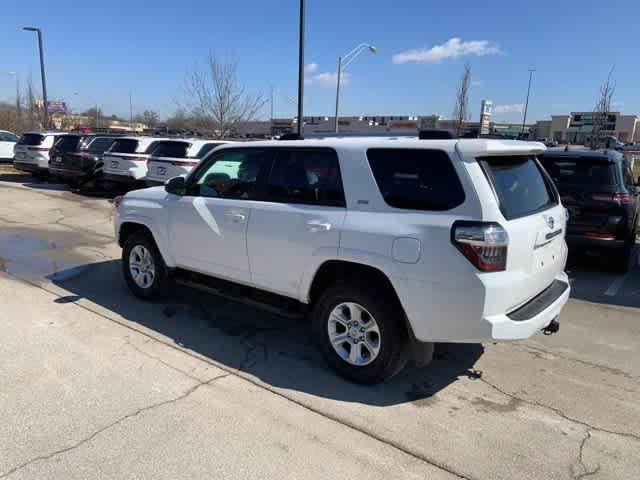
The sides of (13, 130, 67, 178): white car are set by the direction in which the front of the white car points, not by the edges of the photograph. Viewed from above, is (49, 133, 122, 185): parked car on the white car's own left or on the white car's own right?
on the white car's own right

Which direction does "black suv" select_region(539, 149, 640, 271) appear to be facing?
away from the camera

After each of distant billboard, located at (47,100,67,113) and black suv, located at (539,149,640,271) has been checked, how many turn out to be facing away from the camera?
1

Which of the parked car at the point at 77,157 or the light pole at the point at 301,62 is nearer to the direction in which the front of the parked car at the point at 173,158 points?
the light pole

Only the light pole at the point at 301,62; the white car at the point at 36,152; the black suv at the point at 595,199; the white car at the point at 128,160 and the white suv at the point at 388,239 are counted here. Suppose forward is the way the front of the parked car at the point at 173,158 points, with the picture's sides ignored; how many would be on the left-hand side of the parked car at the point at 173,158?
2

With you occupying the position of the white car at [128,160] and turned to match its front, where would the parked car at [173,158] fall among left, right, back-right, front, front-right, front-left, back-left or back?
right

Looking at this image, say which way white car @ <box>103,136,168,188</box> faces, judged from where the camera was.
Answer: facing away from the viewer and to the right of the viewer

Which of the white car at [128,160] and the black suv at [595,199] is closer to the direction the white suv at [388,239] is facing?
the white car

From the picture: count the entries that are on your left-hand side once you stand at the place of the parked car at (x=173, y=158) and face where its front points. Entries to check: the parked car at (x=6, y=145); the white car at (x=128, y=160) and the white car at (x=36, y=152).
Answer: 3

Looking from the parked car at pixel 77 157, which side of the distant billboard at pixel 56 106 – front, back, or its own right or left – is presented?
front

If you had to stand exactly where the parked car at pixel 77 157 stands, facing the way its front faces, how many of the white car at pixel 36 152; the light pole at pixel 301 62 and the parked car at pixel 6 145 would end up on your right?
1

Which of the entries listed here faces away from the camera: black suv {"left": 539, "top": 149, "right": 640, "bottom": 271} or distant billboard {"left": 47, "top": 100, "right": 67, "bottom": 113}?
the black suv

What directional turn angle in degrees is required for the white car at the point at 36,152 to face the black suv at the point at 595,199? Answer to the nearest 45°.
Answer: approximately 90° to its right

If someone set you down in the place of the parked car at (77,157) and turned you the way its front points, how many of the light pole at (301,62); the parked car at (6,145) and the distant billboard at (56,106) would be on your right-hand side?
1

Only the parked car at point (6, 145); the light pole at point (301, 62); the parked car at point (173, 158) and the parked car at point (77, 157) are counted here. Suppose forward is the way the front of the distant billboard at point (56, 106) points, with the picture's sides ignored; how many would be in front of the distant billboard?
4
